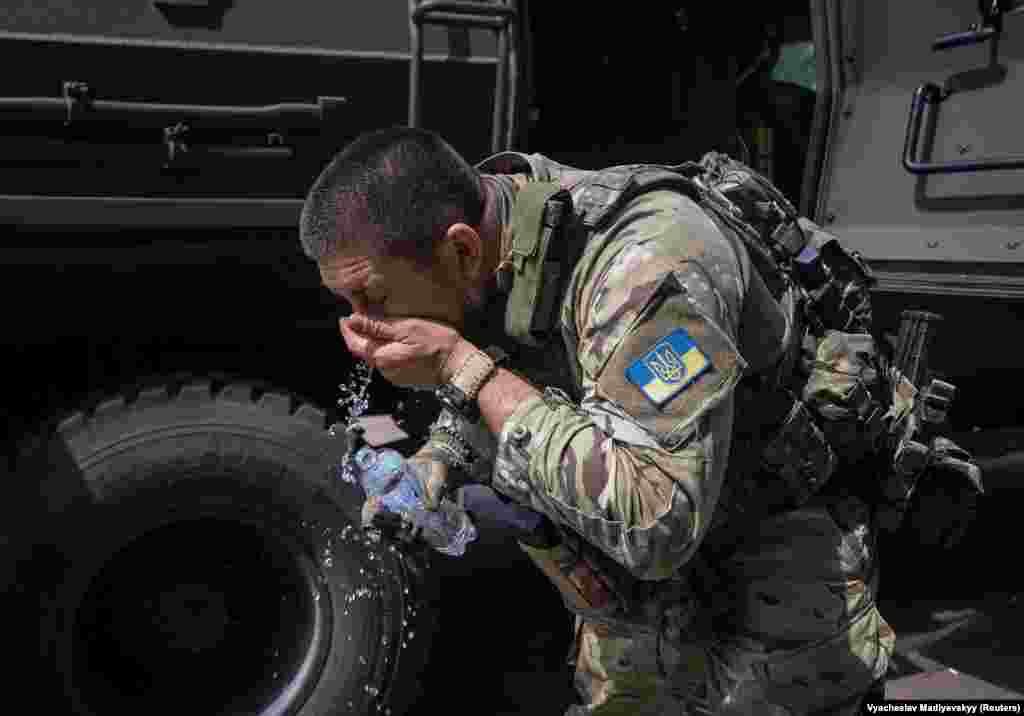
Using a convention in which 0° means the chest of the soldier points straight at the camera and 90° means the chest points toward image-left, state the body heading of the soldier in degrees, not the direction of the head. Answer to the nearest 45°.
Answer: approximately 90°
